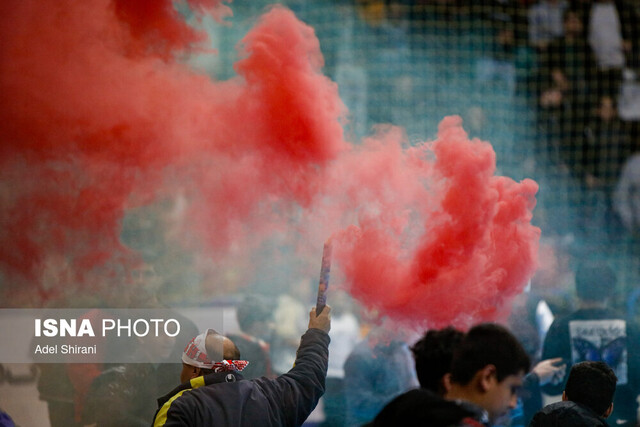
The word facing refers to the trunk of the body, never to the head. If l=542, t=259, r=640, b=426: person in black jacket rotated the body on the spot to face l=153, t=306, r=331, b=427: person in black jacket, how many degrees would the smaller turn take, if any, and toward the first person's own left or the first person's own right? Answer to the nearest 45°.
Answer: approximately 135° to the first person's own left

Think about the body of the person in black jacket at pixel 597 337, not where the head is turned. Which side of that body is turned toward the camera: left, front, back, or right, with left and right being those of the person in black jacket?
back

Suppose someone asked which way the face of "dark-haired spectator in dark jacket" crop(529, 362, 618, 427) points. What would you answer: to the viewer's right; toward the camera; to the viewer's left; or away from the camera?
away from the camera

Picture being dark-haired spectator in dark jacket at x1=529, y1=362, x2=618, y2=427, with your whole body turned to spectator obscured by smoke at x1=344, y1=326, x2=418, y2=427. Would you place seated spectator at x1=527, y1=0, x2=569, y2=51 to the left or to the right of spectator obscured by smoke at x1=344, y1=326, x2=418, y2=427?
right

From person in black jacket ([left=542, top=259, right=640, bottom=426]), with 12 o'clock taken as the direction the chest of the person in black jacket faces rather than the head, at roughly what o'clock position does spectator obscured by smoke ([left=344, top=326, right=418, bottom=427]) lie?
The spectator obscured by smoke is roughly at 8 o'clock from the person in black jacket.

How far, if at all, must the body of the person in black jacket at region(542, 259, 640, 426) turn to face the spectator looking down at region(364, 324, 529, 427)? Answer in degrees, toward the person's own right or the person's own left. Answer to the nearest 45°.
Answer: approximately 180°

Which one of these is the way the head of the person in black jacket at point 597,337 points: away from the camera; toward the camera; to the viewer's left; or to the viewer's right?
away from the camera

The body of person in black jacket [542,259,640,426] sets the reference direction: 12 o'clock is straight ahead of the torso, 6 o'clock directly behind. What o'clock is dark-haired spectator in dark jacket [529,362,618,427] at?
The dark-haired spectator in dark jacket is roughly at 6 o'clock from the person in black jacket.

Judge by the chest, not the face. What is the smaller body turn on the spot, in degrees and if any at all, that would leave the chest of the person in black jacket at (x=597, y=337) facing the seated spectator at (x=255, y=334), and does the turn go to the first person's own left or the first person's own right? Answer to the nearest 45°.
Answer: approximately 90° to the first person's own left
